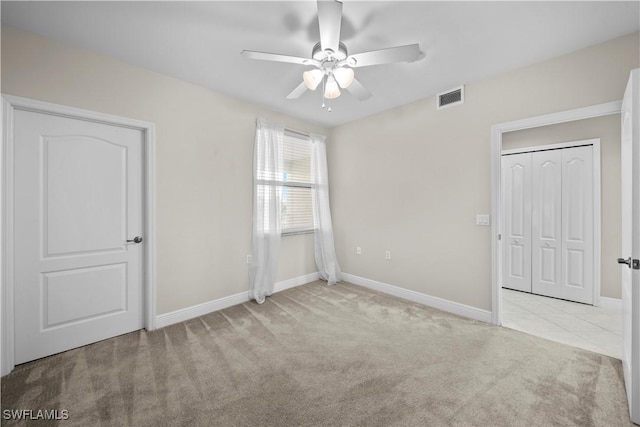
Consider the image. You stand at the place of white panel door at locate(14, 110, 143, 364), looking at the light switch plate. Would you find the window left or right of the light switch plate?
left

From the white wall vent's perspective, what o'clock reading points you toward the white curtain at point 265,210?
The white curtain is roughly at 1 o'clock from the white wall vent.

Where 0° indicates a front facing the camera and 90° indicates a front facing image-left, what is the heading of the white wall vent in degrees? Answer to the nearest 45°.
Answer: approximately 45°

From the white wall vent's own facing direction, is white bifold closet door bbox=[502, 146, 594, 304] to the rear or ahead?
to the rear

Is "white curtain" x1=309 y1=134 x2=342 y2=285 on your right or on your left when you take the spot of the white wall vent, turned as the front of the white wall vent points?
on your right

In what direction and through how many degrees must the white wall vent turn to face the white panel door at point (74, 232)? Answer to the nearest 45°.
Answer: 0° — it already faces it

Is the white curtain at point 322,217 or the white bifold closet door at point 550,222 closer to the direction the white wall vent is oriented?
the white curtain

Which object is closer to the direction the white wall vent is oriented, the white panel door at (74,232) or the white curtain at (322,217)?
the white panel door
